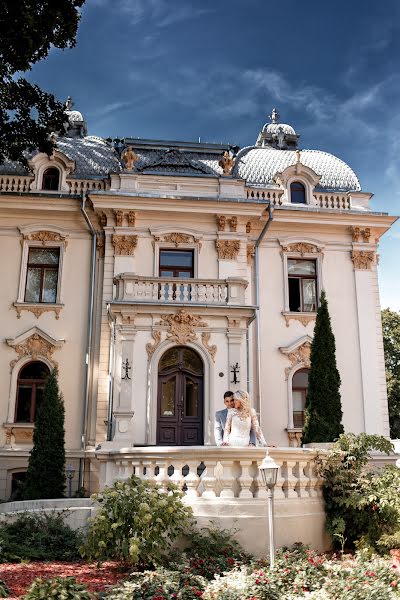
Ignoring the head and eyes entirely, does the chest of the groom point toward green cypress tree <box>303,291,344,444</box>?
no

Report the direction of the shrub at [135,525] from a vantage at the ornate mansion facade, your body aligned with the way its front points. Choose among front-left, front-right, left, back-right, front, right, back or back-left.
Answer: front

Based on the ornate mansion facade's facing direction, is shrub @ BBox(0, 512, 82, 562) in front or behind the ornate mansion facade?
in front

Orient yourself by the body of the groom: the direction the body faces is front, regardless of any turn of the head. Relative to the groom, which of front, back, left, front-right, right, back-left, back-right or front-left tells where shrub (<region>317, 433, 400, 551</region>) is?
front-left

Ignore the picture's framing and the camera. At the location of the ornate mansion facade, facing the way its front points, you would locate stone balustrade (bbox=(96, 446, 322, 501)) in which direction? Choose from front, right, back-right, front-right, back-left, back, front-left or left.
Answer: front

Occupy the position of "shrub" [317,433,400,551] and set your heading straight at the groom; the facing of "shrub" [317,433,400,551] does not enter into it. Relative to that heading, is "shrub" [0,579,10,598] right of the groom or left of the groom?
left

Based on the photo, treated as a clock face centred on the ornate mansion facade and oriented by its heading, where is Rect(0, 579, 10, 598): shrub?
The shrub is roughly at 12 o'clock from the ornate mansion facade.

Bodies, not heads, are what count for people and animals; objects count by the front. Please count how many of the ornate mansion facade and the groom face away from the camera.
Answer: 0

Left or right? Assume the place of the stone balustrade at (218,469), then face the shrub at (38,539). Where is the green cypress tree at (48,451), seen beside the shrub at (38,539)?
right

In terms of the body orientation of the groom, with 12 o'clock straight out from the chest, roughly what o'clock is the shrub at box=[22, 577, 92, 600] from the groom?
The shrub is roughly at 2 o'clock from the groom.

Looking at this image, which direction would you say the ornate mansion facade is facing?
toward the camera

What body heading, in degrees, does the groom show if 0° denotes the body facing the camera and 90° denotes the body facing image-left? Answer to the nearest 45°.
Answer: approximately 315°
